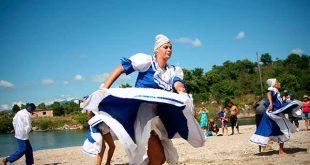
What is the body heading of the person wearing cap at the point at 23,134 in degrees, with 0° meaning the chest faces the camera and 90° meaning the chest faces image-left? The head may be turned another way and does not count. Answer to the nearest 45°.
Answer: approximately 270°

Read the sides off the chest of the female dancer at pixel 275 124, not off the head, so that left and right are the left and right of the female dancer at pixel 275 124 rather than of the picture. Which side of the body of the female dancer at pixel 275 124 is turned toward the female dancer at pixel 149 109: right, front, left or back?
right

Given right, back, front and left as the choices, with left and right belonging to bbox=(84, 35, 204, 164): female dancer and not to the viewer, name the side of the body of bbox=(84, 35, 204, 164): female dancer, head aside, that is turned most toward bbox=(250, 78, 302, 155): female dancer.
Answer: left

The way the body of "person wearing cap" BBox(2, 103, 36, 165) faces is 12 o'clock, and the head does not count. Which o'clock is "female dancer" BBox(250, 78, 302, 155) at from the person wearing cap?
The female dancer is roughly at 1 o'clock from the person wearing cap.
